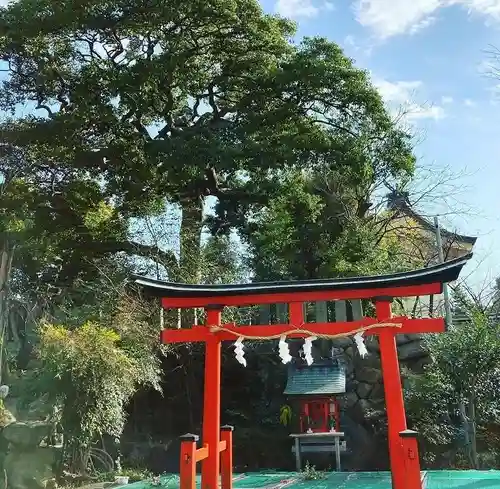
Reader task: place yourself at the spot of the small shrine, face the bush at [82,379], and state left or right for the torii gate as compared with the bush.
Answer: left

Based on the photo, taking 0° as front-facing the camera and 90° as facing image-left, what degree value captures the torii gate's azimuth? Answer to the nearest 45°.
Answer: approximately 0°

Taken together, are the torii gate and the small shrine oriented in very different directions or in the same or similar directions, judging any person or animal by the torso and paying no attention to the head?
same or similar directions

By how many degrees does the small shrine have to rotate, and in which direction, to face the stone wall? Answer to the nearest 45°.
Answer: approximately 135° to its left

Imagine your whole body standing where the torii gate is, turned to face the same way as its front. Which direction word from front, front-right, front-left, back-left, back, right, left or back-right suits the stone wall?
back

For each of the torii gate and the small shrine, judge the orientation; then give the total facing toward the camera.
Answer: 2

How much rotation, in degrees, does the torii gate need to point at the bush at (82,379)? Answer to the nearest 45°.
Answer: approximately 135° to its right

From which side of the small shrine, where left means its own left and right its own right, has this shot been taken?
front

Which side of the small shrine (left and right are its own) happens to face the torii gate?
front

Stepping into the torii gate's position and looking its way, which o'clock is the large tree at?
The large tree is roughly at 5 o'clock from the torii gate.
